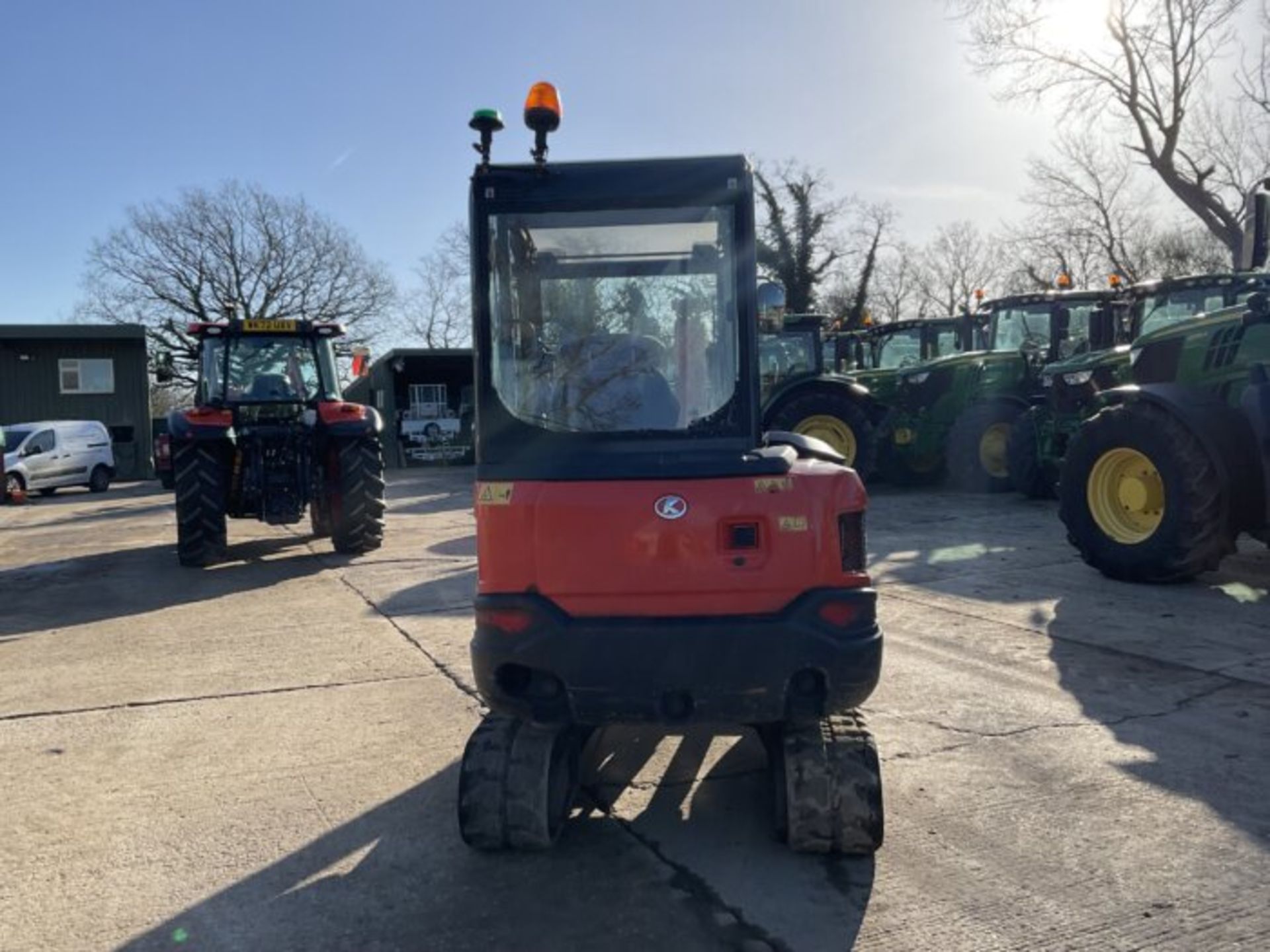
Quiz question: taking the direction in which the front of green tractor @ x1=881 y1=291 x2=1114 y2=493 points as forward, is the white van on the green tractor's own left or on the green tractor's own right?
on the green tractor's own right

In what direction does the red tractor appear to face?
away from the camera

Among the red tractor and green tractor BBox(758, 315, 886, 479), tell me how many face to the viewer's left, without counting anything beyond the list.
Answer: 1

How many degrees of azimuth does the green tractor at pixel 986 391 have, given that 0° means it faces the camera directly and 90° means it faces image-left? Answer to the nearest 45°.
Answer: approximately 45°

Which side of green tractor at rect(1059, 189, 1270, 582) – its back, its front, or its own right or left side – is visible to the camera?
left

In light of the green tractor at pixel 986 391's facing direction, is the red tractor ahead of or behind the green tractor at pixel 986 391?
ahead

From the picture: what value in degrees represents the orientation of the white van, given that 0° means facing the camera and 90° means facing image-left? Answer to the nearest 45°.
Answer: approximately 45°

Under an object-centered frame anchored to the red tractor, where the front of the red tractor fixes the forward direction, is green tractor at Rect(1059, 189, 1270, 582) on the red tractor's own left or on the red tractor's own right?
on the red tractor's own right

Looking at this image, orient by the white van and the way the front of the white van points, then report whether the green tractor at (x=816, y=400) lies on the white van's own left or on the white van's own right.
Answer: on the white van's own left

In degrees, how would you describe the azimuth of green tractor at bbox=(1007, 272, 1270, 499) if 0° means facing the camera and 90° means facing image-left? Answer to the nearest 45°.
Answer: approximately 45°

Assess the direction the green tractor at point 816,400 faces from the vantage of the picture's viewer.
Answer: facing to the left of the viewer

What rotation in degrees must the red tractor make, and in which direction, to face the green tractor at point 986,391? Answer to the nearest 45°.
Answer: approximately 90° to its right

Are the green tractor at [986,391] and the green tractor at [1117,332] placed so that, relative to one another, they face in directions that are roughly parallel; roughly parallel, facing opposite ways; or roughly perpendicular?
roughly parallel

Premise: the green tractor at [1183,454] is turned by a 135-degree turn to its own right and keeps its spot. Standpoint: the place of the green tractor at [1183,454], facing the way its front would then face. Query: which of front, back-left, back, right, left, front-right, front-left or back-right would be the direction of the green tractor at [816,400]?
left

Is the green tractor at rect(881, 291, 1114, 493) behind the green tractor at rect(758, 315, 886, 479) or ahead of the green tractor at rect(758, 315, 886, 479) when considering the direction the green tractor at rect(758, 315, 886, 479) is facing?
behind

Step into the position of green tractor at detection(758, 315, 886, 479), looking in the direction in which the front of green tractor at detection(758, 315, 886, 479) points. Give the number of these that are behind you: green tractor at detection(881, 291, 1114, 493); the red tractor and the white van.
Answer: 1

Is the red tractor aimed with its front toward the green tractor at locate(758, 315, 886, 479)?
no
